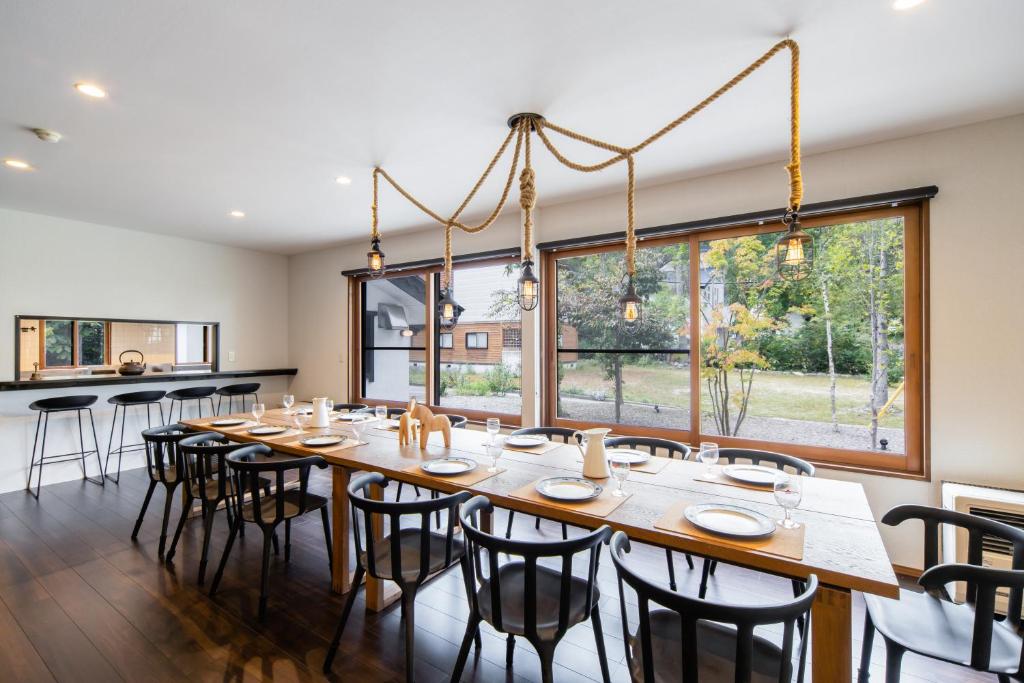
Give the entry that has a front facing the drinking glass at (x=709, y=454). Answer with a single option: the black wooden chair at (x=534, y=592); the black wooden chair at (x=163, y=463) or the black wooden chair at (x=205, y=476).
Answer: the black wooden chair at (x=534, y=592)

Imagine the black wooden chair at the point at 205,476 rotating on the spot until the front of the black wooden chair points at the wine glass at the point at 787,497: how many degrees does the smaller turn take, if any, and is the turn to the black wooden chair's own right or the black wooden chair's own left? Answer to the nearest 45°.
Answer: approximately 90° to the black wooden chair's own right

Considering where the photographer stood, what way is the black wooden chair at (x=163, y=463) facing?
facing away from the viewer and to the right of the viewer

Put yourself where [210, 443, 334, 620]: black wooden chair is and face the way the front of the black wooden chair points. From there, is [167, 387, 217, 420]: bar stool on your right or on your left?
on your left

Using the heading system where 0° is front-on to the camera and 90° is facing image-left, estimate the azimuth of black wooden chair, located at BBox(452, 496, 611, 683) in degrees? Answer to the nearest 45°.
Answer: approximately 225°

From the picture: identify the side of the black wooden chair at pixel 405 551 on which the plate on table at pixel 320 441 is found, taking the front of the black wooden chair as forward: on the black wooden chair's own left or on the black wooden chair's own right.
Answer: on the black wooden chair's own left

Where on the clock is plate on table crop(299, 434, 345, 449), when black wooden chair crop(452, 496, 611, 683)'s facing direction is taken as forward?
The plate on table is roughly at 9 o'clock from the black wooden chair.

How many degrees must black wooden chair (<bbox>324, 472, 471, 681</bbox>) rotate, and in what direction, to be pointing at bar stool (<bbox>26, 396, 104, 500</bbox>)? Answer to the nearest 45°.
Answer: approximately 90° to its left

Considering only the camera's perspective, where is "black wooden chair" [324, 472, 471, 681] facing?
facing away from the viewer and to the right of the viewer

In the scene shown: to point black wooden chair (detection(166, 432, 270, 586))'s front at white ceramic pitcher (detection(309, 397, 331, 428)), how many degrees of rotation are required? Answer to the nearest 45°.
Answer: approximately 45° to its right

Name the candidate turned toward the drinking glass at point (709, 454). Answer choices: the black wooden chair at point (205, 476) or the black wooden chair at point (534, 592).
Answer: the black wooden chair at point (534, 592)

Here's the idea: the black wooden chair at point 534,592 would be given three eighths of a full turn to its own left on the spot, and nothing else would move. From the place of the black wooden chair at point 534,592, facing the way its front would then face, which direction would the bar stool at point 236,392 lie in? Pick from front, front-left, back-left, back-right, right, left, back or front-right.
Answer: front-right
